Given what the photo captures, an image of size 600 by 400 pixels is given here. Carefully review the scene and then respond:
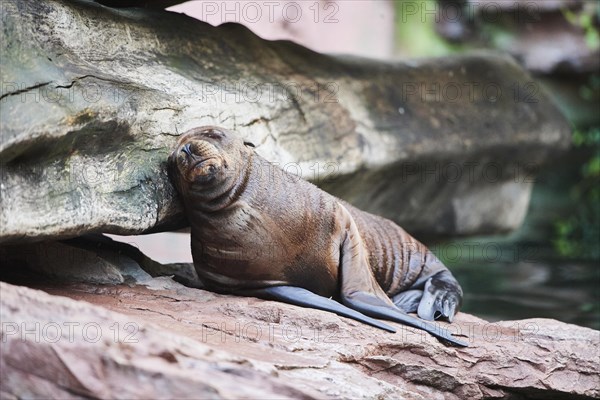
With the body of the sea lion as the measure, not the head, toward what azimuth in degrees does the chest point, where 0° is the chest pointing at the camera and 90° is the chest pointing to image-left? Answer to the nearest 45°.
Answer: approximately 45°
